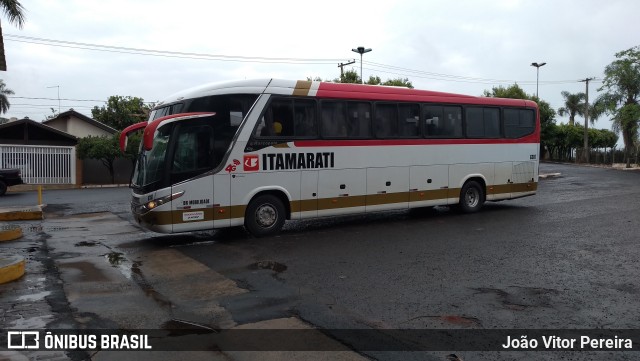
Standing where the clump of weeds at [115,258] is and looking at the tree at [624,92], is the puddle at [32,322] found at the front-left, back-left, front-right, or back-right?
back-right

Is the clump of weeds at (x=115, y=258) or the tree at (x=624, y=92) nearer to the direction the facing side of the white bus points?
the clump of weeds

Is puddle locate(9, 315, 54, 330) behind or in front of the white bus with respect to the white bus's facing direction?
in front

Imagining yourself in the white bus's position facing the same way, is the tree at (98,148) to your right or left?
on your right

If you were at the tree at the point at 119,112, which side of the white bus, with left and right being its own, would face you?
right

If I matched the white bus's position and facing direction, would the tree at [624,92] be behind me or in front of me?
behind

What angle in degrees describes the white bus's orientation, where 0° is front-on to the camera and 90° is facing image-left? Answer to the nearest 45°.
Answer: approximately 45°

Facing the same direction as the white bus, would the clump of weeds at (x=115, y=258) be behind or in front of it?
in front

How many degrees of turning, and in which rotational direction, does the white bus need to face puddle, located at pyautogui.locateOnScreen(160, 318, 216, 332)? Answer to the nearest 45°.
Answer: approximately 45° to its left

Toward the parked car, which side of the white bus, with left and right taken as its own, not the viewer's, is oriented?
right

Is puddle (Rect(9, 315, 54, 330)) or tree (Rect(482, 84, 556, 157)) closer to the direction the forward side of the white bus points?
the puddle

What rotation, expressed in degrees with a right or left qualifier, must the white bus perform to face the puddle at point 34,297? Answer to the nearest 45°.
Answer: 0° — it already faces it

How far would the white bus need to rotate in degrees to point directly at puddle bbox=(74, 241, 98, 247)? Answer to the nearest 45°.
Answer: approximately 45° to its right
